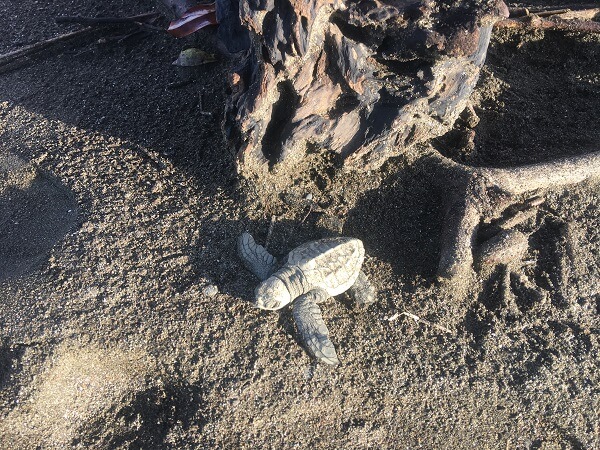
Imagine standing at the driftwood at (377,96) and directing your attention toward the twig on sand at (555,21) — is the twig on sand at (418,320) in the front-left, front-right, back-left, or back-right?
back-right

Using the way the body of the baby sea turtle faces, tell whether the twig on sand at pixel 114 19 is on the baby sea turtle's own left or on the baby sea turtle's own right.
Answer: on the baby sea turtle's own right

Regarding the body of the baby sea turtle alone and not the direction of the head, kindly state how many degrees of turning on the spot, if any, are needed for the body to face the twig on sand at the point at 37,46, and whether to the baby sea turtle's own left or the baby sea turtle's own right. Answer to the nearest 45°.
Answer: approximately 90° to the baby sea turtle's own right

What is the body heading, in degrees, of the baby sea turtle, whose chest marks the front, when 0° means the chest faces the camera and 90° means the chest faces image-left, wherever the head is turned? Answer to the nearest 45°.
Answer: approximately 45°

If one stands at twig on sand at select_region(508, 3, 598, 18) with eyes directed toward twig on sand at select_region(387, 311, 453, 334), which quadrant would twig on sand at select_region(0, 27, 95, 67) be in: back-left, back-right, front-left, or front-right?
front-right

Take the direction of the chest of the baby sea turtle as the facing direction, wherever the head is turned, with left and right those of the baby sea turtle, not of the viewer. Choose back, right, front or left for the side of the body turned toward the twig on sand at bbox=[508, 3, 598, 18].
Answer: back

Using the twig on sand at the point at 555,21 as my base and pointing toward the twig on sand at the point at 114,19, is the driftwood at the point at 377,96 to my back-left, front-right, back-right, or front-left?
front-left
